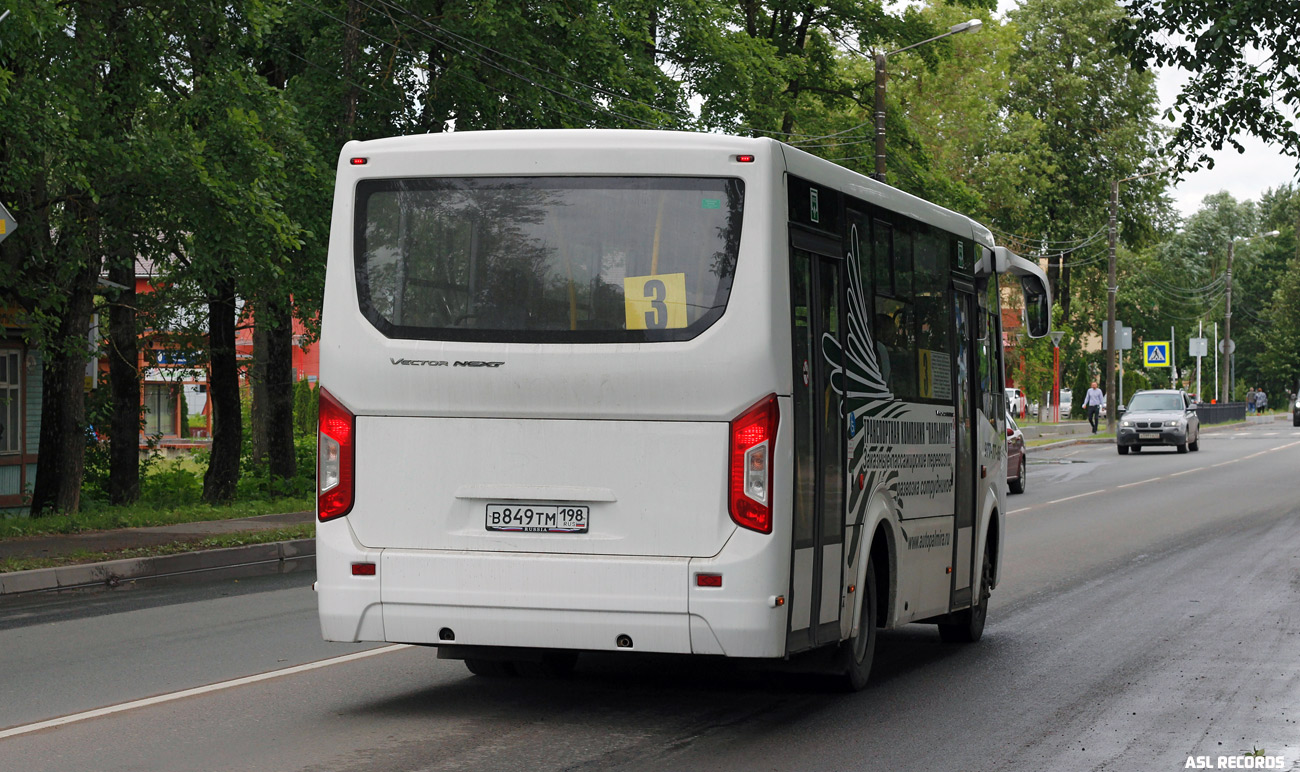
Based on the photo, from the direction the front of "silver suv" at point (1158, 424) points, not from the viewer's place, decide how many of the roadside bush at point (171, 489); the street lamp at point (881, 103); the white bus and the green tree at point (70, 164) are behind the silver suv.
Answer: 0

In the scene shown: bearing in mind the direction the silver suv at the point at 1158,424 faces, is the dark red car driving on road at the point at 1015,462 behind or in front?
in front

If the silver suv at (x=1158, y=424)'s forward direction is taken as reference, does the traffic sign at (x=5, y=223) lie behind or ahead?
ahead

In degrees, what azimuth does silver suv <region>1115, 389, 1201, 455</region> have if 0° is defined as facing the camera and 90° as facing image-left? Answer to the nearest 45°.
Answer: approximately 45°

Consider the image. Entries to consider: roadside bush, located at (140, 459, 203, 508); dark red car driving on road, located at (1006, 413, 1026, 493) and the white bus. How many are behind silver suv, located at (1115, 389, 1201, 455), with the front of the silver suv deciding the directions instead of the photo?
0

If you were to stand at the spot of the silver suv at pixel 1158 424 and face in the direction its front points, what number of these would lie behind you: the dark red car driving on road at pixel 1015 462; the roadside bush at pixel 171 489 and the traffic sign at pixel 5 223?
0

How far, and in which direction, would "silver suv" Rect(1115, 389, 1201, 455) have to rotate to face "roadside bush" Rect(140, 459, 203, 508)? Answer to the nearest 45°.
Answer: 0° — it already faces it

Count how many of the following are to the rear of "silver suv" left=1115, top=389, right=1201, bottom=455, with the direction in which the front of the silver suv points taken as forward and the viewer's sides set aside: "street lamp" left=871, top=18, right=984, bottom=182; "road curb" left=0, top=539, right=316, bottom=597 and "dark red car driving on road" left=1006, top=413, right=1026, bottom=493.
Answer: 0
